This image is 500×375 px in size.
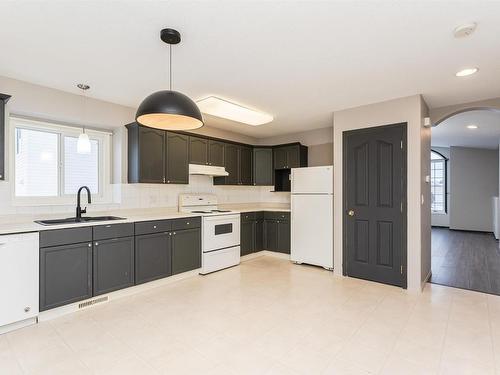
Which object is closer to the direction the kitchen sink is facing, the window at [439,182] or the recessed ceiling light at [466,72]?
the recessed ceiling light

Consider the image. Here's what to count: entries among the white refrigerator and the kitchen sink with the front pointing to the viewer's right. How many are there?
0

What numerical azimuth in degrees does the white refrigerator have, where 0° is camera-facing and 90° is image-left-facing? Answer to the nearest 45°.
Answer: approximately 45°

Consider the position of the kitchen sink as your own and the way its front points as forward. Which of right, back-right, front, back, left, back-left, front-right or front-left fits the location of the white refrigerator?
left

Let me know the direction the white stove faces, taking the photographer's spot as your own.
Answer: facing the viewer and to the right of the viewer

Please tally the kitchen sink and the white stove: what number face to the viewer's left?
0

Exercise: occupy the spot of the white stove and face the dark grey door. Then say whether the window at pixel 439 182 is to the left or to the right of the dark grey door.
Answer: left

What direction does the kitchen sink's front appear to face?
toward the camera

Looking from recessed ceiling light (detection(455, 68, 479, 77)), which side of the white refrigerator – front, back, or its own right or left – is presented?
left
